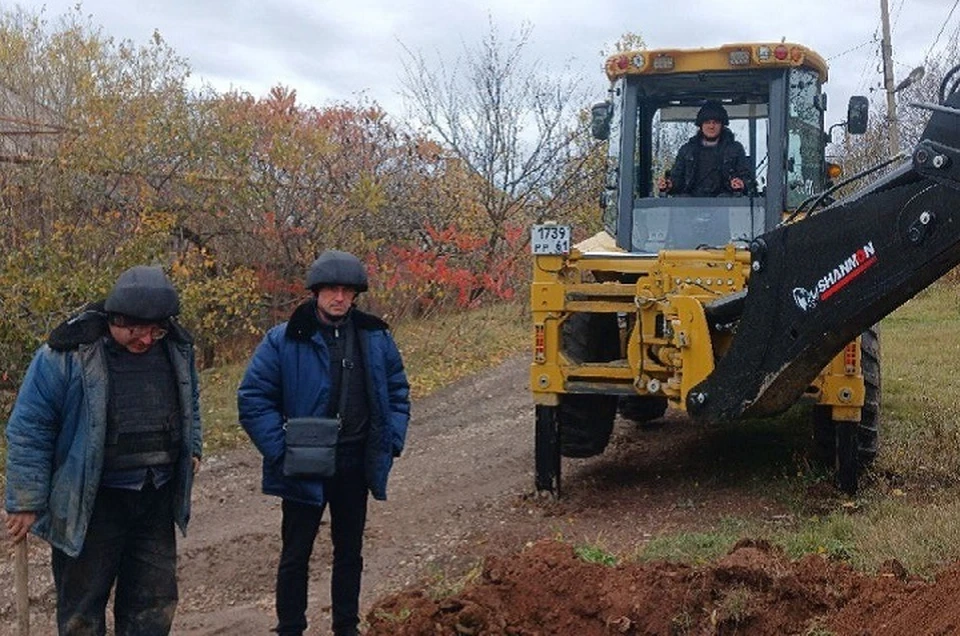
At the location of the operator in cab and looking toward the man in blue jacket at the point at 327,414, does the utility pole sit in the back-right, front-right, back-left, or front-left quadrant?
back-right

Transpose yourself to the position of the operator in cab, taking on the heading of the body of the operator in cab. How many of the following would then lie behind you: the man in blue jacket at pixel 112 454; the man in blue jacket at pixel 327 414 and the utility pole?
1

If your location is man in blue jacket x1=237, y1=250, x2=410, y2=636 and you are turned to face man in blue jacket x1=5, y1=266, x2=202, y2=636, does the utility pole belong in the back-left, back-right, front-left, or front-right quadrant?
back-right

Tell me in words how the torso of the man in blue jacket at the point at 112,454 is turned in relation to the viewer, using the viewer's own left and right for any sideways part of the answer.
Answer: facing the viewer and to the right of the viewer

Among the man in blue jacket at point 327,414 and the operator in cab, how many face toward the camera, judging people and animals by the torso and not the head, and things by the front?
2

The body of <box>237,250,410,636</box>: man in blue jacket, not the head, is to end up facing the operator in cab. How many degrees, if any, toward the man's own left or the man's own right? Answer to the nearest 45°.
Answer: approximately 135° to the man's own left

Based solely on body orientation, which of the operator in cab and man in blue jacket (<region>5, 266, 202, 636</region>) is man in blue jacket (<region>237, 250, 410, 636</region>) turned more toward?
the man in blue jacket

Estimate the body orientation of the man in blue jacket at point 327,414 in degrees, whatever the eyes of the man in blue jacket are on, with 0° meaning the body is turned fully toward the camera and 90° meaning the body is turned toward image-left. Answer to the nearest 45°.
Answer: approximately 0°

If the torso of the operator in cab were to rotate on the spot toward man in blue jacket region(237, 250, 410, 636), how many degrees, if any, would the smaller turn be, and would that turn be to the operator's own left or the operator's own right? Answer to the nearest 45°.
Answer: approximately 45° to the operator's own right

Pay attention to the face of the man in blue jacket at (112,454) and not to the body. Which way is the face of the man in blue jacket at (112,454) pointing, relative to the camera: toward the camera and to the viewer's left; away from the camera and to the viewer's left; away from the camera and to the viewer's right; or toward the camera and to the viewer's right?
toward the camera and to the viewer's right

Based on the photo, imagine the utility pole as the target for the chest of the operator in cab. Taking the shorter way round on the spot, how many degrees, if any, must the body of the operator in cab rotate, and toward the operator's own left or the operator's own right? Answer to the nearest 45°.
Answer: approximately 180°

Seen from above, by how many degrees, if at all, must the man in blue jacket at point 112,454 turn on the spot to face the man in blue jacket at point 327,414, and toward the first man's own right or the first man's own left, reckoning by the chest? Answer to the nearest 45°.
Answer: approximately 45° to the first man's own left

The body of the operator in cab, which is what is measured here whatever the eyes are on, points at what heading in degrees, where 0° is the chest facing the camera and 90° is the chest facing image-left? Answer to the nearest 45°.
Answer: approximately 0°
